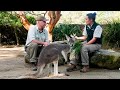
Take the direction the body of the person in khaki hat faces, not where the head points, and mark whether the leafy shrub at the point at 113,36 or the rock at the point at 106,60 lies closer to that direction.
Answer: the rock

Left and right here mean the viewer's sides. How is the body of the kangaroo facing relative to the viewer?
facing to the right of the viewer

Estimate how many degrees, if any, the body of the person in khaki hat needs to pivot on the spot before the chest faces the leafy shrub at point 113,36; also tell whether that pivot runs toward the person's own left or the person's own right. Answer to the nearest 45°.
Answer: approximately 90° to the person's own left

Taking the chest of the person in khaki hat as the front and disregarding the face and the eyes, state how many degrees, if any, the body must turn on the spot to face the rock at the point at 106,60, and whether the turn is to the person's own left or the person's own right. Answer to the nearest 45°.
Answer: approximately 45° to the person's own left
